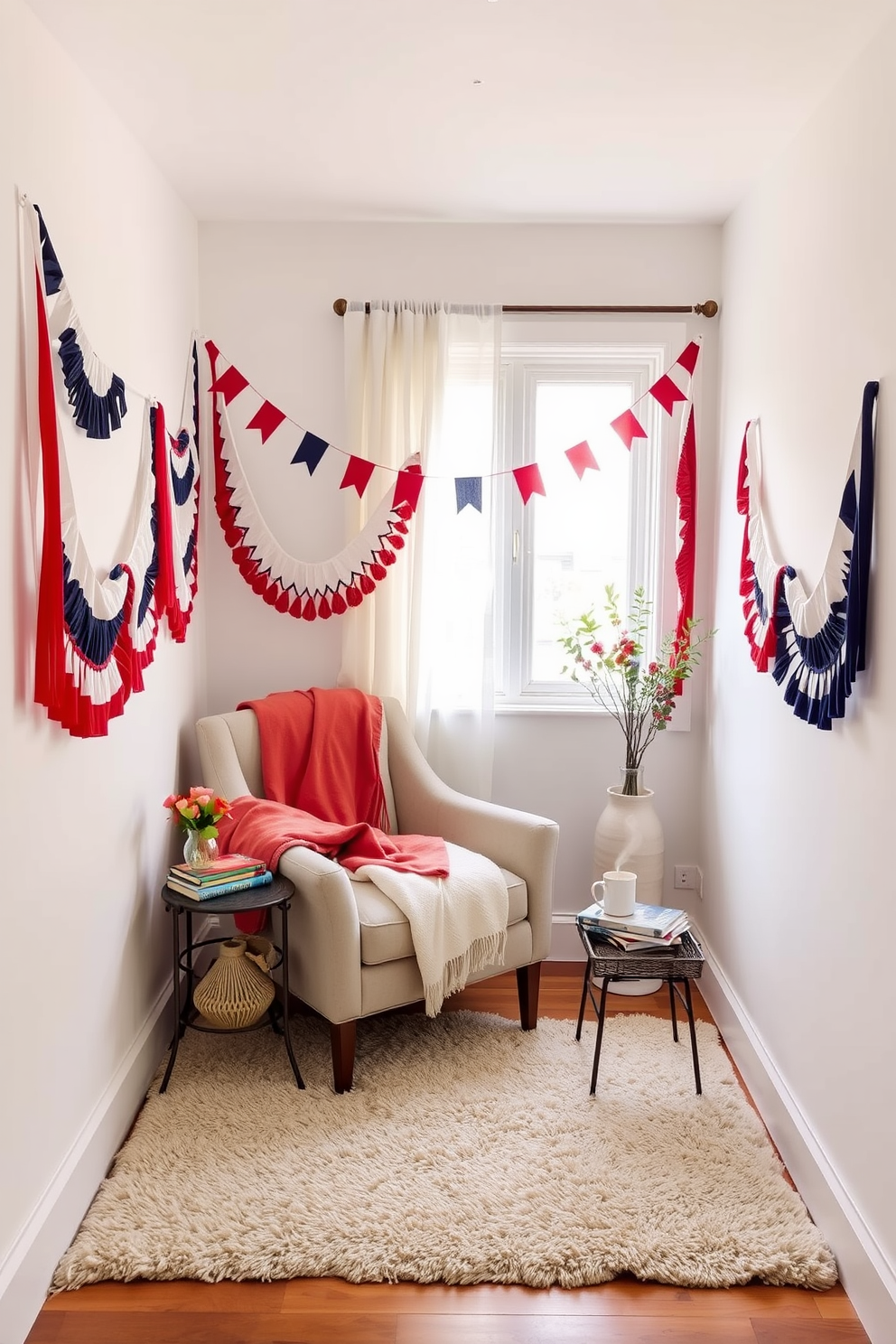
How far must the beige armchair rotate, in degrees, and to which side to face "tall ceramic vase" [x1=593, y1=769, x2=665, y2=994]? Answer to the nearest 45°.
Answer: approximately 45° to its left

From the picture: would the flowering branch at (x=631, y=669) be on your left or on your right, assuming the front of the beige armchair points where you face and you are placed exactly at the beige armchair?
on your left

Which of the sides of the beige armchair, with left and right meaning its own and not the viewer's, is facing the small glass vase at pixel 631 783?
left

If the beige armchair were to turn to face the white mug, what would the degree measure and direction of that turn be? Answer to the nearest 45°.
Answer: approximately 45° to its left

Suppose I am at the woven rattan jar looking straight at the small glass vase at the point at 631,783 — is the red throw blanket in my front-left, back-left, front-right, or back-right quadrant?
front-left

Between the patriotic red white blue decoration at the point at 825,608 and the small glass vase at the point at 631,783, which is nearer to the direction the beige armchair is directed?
the patriotic red white blue decoration

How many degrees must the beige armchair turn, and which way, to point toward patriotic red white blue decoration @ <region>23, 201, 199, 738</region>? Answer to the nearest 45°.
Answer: approximately 90° to its right

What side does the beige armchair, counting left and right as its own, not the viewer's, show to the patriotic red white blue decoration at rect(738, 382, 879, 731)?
front

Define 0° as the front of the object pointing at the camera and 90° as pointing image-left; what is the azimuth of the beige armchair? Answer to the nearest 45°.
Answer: approximately 315°
